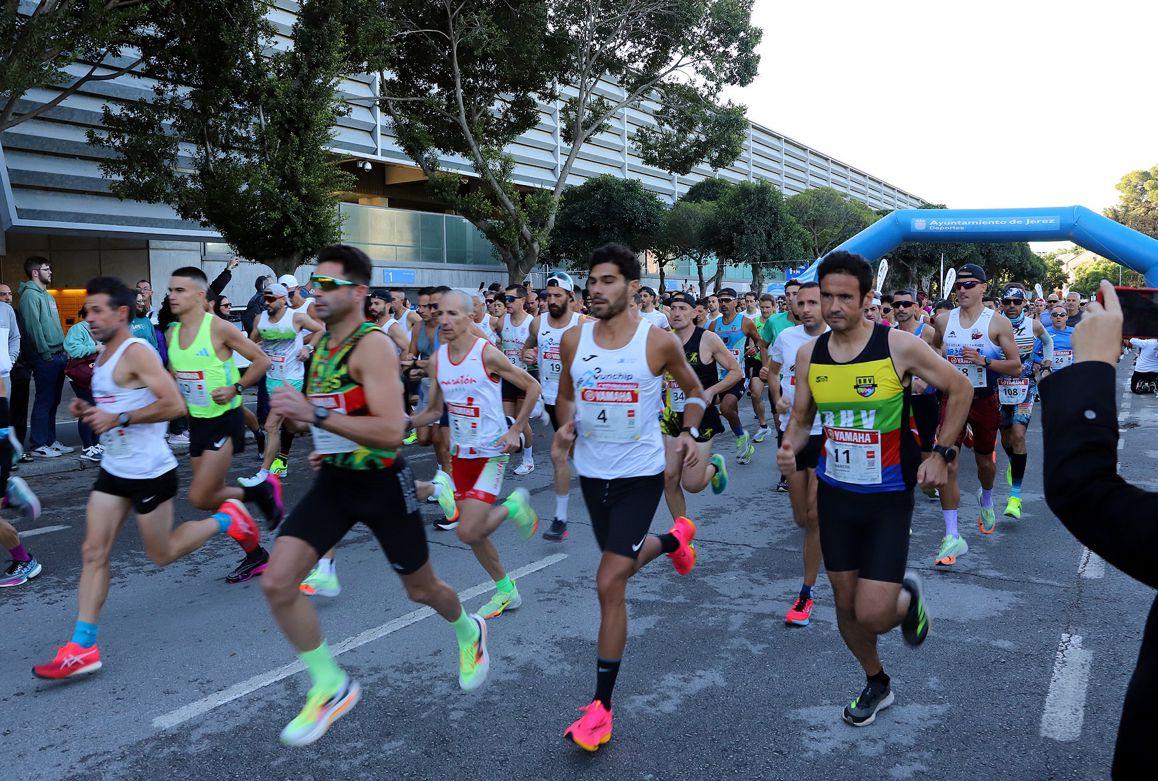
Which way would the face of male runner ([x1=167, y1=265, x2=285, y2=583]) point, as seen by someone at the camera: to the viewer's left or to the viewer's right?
to the viewer's left

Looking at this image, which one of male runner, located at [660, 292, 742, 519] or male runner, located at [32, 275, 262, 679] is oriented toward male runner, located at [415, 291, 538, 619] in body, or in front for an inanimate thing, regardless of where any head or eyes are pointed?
male runner, located at [660, 292, 742, 519]

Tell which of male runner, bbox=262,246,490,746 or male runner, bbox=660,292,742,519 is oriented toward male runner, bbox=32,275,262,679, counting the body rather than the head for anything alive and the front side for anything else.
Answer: male runner, bbox=660,292,742,519

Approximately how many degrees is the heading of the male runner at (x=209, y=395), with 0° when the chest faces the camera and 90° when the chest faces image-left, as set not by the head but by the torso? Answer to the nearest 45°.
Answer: approximately 45°

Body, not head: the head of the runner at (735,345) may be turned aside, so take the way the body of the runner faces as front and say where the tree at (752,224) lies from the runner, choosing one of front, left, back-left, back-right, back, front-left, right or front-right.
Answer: back-right

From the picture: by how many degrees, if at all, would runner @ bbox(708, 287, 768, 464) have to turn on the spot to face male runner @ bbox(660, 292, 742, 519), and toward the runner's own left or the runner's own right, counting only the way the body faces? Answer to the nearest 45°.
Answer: approximately 45° to the runner's own left

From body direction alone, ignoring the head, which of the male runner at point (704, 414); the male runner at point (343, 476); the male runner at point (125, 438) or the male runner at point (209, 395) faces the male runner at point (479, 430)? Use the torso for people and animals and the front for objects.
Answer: the male runner at point (704, 414)

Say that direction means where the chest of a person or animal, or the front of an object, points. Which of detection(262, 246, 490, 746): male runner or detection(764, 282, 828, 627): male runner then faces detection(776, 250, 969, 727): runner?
detection(764, 282, 828, 627): male runner

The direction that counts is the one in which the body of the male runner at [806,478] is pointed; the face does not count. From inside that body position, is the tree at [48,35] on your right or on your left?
on your right

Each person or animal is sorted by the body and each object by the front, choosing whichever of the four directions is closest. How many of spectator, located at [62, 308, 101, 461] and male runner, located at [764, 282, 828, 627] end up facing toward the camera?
1

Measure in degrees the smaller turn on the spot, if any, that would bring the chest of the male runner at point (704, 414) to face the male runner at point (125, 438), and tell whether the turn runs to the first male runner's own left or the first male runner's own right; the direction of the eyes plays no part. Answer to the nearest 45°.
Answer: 0° — they already face them
